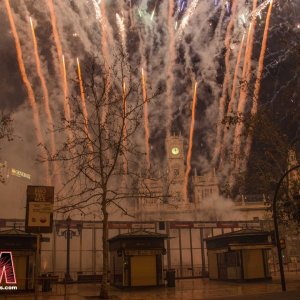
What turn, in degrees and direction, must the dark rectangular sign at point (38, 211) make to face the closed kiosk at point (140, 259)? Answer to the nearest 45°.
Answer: approximately 135° to its left

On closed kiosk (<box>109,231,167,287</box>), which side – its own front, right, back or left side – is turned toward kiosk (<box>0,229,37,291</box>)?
right

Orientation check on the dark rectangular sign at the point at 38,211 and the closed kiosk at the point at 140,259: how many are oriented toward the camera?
2

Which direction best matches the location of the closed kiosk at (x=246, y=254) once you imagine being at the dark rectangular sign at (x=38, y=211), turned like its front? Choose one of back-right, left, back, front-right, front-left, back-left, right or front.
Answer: back-left

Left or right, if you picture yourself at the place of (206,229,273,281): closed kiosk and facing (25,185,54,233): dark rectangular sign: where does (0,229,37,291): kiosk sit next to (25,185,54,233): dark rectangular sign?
left

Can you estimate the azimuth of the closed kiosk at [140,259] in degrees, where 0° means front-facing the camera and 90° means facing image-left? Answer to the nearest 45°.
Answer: approximately 0°

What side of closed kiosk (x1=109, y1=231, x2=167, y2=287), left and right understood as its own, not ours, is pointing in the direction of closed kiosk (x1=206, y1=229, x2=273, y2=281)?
left

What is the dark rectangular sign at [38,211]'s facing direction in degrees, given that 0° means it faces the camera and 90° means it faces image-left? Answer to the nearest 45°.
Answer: approximately 0°
